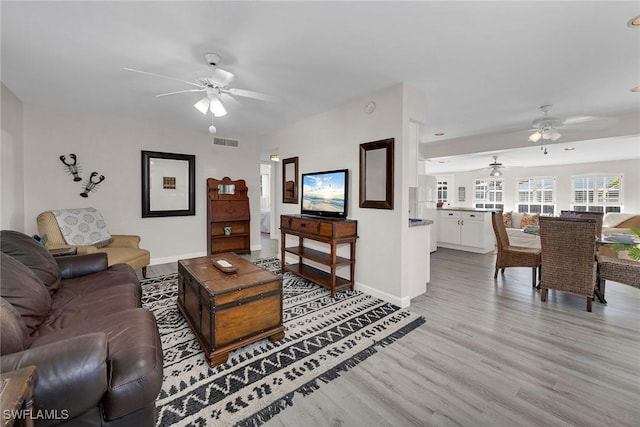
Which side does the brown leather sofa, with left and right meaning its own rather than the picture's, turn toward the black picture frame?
left

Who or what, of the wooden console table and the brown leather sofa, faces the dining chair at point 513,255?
the brown leather sofa

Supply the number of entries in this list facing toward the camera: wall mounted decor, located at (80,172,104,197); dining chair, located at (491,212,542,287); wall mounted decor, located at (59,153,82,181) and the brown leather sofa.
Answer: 2

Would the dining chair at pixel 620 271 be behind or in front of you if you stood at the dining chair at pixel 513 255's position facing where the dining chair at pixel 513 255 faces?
in front

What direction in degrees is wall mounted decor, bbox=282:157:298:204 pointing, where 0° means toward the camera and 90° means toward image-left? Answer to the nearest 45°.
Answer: approximately 45°

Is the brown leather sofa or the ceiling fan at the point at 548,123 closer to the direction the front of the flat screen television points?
the brown leather sofa

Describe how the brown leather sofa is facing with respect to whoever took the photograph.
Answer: facing to the right of the viewer

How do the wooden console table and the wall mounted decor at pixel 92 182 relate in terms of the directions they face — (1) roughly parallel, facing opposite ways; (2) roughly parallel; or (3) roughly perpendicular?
roughly perpendicular

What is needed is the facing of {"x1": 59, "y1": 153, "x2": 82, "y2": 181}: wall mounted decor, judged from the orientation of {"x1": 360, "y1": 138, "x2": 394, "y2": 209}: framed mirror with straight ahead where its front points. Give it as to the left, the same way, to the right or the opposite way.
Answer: to the left

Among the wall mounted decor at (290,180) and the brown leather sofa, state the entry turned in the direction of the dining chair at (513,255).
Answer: the brown leather sofa

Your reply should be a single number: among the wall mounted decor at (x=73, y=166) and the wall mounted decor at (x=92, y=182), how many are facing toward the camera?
2

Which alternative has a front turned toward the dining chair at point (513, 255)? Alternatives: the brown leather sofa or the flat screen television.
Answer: the brown leather sofa
